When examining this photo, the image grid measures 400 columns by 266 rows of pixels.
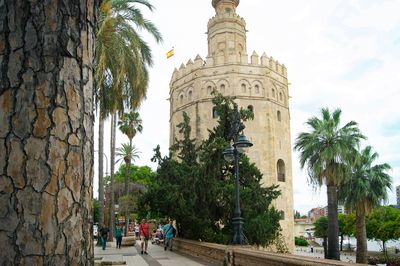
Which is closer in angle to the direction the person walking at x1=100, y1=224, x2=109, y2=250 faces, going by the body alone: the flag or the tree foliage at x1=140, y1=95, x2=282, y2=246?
the flag

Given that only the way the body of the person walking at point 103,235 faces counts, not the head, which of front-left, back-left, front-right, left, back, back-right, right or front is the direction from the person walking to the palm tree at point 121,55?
back

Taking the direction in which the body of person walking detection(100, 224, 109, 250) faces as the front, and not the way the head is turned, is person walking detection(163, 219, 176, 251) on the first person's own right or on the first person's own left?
on the first person's own right

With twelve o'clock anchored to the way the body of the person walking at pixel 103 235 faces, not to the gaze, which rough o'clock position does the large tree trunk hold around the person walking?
The large tree trunk is roughly at 12 o'clock from the person walking.

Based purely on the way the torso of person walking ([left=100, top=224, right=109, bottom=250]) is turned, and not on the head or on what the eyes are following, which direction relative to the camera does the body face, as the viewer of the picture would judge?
away from the camera
